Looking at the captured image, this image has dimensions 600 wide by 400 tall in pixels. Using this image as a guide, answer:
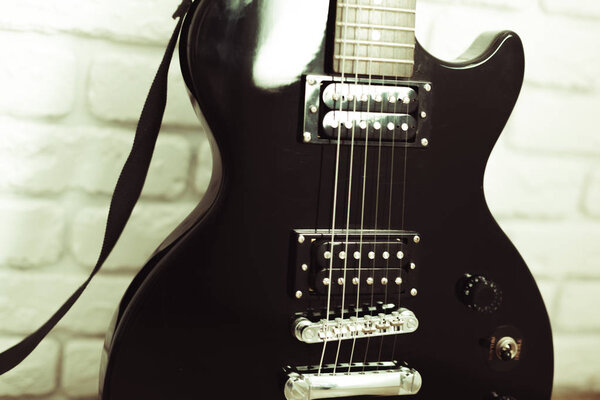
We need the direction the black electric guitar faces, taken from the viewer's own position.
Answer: facing the viewer
